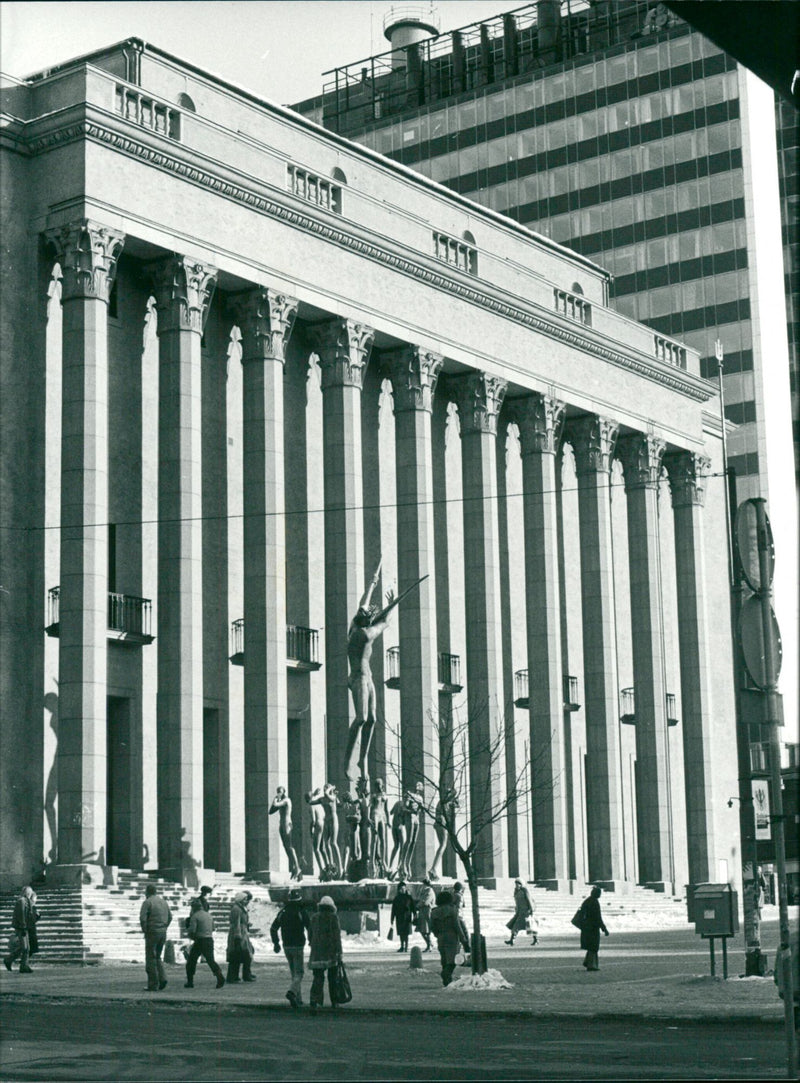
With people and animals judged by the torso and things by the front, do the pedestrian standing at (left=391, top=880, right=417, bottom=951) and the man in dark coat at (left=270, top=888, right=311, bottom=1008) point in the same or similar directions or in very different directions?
very different directions

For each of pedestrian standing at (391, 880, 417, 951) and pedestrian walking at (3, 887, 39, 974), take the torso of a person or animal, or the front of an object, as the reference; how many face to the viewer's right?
1

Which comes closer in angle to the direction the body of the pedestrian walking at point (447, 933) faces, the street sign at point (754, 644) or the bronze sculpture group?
the bronze sculpture group
